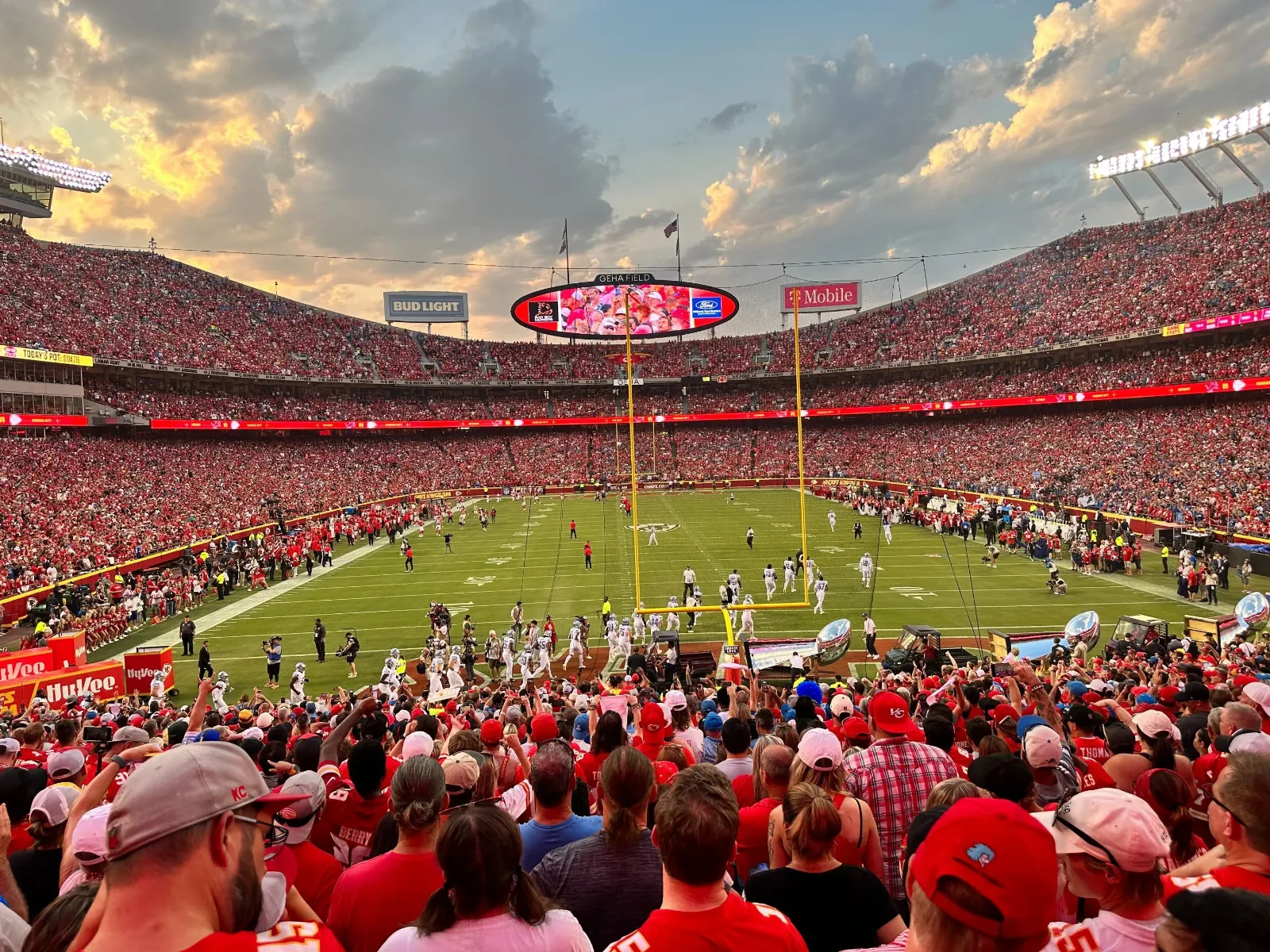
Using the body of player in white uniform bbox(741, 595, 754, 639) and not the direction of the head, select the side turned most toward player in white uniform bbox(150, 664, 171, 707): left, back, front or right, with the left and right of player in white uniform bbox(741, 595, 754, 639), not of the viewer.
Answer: left

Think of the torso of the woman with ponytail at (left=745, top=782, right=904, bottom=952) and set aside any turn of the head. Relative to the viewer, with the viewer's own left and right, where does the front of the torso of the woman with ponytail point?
facing away from the viewer

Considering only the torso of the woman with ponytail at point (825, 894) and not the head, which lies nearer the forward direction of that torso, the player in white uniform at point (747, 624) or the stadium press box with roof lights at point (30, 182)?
the player in white uniform

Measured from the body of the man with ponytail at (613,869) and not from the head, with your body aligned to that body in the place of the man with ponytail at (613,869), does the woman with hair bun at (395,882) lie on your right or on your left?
on your left

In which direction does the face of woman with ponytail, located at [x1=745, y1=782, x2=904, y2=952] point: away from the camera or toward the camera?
away from the camera

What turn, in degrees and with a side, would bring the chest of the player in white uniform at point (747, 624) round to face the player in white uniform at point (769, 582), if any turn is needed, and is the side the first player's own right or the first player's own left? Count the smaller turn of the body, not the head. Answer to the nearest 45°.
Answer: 0° — they already face them

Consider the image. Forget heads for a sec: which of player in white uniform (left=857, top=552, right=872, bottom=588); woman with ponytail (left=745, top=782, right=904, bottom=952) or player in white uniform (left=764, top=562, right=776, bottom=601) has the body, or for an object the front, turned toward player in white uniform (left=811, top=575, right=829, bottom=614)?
the woman with ponytail

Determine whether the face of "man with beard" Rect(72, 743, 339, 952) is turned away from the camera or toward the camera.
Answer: away from the camera

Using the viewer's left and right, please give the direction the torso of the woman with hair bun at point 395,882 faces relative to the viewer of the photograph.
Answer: facing away from the viewer

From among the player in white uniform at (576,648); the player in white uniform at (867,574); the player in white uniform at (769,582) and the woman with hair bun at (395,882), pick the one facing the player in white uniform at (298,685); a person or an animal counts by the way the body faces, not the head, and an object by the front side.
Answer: the woman with hair bun

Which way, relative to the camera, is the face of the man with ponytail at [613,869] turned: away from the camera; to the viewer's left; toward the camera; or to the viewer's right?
away from the camera

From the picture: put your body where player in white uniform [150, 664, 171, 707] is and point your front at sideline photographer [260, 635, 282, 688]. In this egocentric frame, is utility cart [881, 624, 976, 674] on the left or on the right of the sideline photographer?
right

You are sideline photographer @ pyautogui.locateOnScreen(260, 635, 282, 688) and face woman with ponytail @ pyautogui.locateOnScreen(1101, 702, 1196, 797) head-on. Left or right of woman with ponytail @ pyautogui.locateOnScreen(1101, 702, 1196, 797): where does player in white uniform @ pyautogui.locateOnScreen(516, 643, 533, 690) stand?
left

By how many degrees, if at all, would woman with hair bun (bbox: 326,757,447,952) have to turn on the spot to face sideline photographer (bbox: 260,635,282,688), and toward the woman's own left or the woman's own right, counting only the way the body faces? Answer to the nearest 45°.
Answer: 0° — they already face them

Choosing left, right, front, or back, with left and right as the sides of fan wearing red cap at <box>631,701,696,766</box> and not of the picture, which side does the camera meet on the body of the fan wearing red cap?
back

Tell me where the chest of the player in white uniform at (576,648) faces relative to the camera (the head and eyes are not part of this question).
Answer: away from the camera
